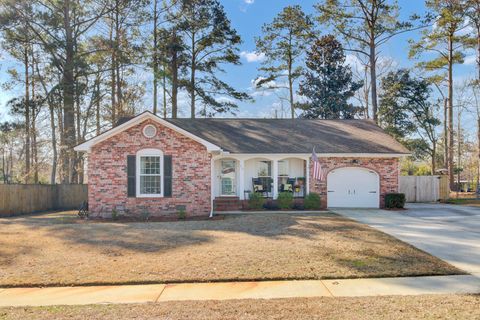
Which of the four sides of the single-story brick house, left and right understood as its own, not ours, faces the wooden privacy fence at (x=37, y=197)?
right

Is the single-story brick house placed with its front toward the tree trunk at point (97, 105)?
no

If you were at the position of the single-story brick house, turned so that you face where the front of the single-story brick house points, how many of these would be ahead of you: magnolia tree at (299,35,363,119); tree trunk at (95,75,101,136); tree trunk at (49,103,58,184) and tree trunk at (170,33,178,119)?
0

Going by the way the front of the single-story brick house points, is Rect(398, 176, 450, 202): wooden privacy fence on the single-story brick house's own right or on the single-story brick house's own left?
on the single-story brick house's own left

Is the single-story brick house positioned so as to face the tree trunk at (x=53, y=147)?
no

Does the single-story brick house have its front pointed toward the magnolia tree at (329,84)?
no

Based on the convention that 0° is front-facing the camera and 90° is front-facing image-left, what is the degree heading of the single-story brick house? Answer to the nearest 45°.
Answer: approximately 0°

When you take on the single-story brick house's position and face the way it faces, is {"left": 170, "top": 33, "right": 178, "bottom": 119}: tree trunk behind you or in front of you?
behind

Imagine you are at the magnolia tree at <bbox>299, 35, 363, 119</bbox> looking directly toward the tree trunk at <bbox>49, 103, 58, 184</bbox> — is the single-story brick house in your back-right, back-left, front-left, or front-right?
front-left

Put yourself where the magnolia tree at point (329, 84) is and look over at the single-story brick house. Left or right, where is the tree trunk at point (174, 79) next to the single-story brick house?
right

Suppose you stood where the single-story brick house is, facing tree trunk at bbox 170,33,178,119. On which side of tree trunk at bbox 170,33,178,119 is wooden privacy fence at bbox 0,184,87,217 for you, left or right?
left
